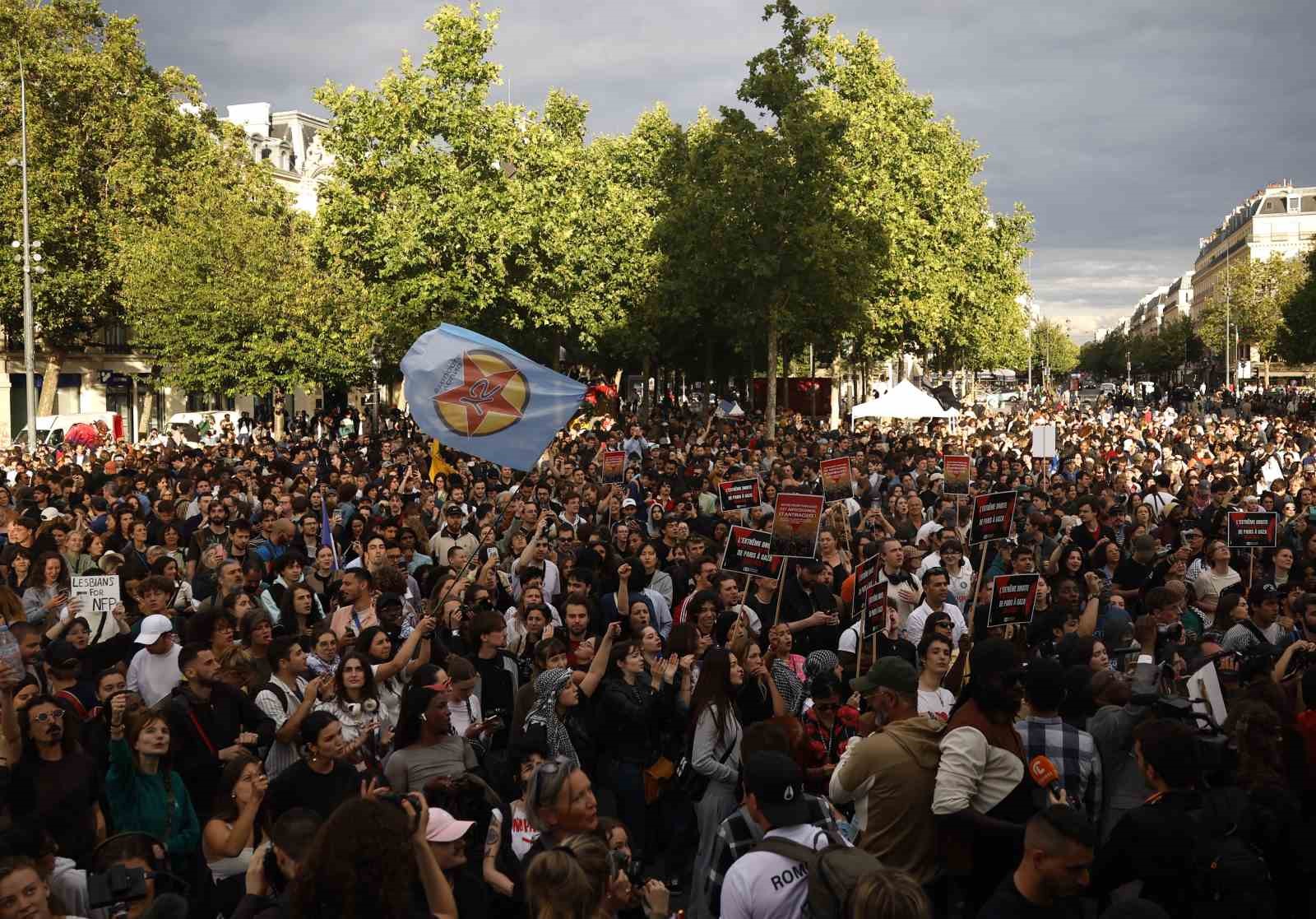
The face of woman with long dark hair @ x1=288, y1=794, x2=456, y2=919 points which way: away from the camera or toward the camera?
away from the camera

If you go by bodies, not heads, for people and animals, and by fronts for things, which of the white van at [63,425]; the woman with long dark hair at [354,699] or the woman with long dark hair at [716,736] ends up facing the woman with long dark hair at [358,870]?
the woman with long dark hair at [354,699]

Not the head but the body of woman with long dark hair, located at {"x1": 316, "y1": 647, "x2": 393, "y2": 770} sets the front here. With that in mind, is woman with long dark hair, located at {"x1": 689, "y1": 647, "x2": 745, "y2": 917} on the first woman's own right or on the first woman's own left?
on the first woman's own left

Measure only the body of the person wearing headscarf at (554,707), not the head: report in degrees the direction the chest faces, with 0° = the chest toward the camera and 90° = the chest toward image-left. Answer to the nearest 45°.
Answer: approximately 270°

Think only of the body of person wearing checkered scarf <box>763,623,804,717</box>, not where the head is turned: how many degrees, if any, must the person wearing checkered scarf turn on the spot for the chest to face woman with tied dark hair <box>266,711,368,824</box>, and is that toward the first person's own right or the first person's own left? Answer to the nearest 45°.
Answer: approximately 90° to the first person's own right

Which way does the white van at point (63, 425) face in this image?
to the viewer's left

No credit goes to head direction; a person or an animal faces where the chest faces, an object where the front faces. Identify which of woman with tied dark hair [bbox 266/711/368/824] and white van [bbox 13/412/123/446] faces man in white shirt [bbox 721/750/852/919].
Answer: the woman with tied dark hair

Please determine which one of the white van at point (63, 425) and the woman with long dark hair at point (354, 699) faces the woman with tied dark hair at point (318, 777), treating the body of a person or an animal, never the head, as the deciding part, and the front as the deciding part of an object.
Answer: the woman with long dark hair at point (354, 699)

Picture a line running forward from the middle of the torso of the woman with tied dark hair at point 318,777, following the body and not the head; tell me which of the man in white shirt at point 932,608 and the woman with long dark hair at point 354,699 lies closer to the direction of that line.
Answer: the man in white shirt
